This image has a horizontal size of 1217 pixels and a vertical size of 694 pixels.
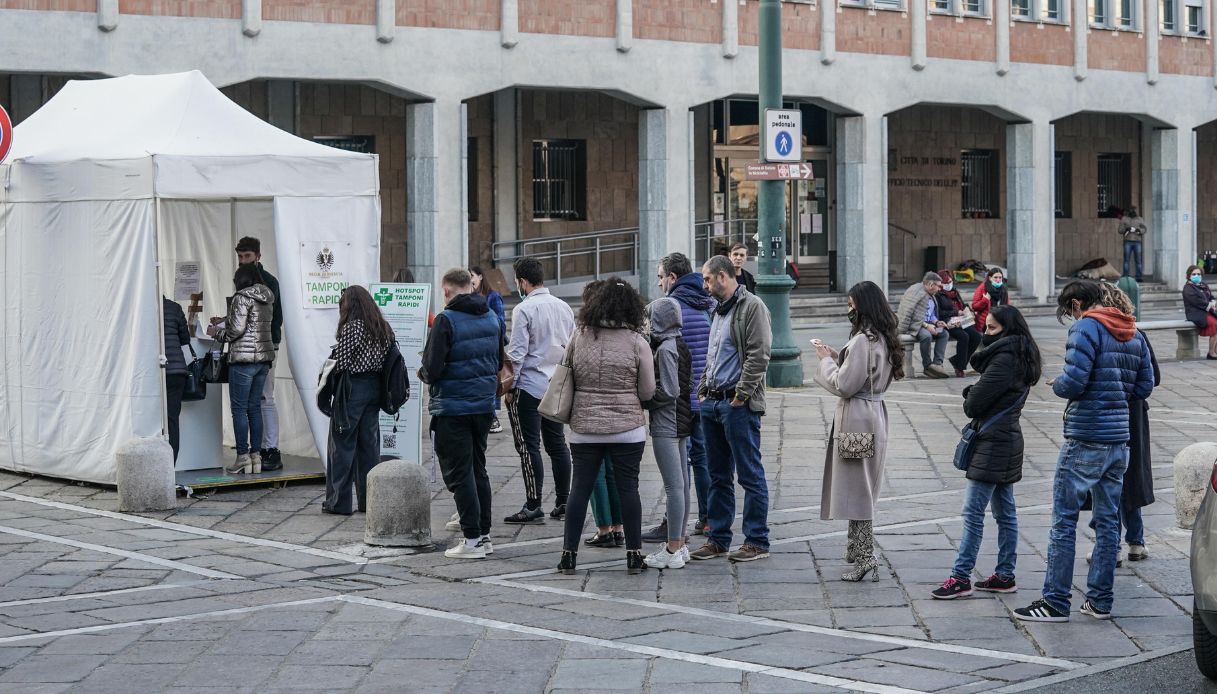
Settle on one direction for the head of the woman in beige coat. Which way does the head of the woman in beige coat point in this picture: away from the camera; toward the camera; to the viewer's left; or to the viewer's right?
to the viewer's left

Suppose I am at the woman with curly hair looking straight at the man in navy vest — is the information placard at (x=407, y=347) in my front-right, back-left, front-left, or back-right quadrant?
front-right

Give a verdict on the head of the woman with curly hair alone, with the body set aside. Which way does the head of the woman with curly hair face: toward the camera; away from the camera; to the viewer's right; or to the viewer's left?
away from the camera

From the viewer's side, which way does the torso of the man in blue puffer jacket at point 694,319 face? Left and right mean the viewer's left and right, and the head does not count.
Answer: facing to the left of the viewer

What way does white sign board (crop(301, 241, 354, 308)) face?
toward the camera

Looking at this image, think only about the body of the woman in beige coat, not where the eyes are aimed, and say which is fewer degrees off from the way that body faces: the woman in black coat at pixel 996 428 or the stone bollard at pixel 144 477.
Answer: the stone bollard

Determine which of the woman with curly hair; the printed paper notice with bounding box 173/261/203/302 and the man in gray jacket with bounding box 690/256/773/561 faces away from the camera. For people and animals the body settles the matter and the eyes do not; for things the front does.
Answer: the woman with curly hair

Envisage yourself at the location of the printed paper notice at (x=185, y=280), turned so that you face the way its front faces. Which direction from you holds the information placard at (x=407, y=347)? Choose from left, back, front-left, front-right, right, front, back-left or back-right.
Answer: front-left

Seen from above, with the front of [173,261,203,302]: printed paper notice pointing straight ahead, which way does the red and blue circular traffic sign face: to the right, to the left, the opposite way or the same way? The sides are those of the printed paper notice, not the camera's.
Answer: the same way

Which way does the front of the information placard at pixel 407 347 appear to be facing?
toward the camera

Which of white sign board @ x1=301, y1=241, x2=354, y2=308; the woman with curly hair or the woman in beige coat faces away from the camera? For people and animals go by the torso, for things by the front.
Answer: the woman with curly hair

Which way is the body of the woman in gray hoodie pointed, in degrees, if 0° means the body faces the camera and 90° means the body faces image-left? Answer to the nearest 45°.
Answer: approximately 90°

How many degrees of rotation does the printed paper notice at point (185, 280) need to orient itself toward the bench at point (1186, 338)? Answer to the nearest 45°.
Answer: approximately 135° to its left

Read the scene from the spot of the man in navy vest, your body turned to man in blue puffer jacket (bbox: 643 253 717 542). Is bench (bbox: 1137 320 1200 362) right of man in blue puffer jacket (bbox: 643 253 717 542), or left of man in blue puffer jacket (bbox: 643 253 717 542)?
left

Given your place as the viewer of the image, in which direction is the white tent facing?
facing the viewer and to the right of the viewer

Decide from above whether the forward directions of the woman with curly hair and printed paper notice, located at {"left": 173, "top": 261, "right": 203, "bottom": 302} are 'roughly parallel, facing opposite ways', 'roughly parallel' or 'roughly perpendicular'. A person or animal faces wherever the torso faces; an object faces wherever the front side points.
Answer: roughly parallel, facing opposite ways

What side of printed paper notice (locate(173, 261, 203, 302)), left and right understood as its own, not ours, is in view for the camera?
front

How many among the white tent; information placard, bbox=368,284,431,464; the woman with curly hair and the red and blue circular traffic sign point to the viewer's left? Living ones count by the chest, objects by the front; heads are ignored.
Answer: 0
